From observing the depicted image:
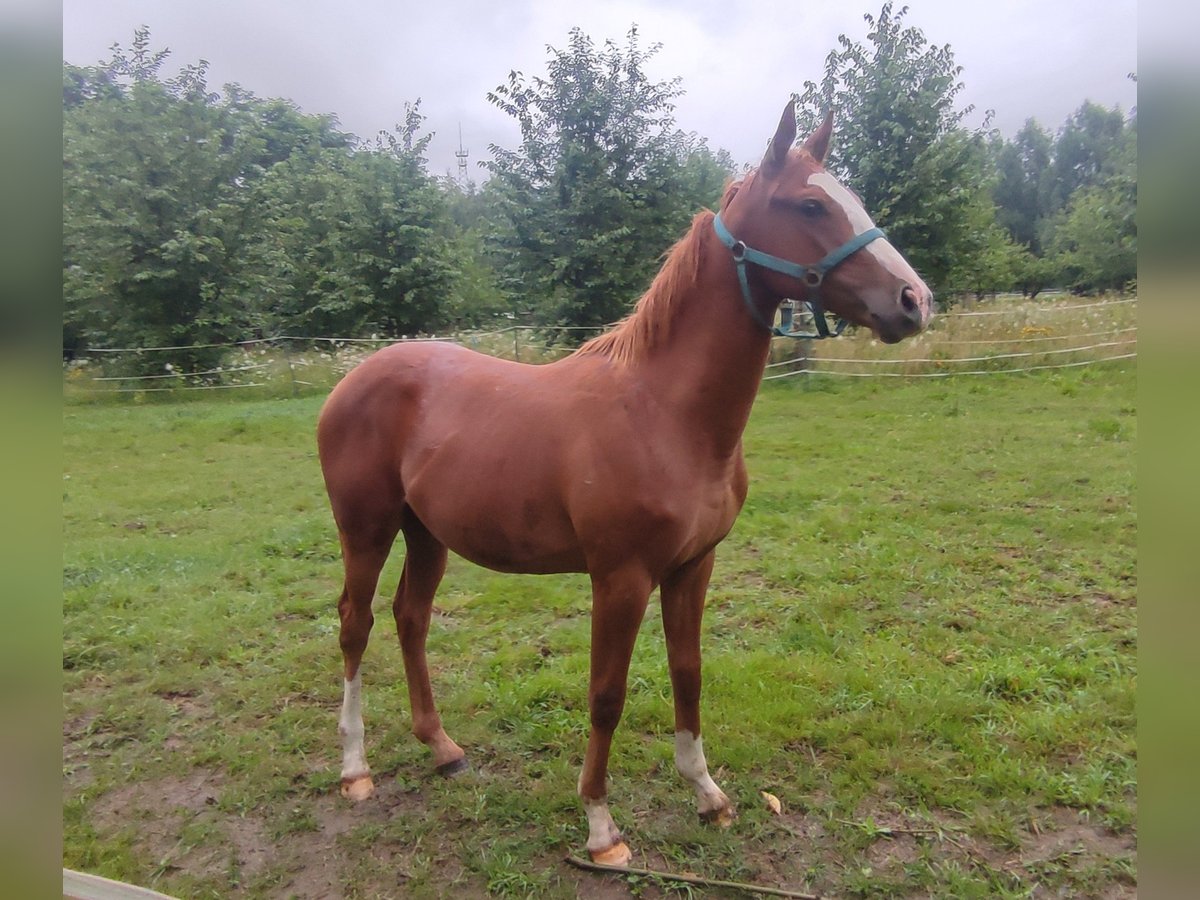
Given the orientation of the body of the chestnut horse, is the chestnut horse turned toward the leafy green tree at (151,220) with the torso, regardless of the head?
no

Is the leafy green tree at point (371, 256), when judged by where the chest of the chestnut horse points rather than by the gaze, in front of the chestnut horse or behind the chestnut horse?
behind

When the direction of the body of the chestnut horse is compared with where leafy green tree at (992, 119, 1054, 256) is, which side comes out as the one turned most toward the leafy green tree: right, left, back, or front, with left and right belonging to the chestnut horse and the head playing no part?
left

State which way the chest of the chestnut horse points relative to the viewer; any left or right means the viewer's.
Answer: facing the viewer and to the right of the viewer

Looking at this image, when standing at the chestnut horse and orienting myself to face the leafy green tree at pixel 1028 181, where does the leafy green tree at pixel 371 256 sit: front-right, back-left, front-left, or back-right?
front-left

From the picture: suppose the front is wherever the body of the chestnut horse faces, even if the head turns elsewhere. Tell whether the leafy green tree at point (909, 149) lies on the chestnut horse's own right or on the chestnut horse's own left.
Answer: on the chestnut horse's own left

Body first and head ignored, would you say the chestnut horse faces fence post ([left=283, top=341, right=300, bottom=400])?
no

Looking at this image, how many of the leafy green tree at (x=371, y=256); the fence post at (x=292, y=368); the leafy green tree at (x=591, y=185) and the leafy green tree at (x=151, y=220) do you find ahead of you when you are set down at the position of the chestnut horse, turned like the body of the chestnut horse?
0

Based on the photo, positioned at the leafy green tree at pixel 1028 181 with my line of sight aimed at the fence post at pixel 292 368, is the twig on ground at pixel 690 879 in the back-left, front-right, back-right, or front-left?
front-left
